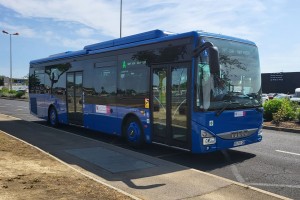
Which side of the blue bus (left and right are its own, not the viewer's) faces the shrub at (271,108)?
left

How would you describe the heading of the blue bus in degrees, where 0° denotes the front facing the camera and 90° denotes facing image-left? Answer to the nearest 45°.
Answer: approximately 315°

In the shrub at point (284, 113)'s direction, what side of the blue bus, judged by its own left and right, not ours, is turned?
left
